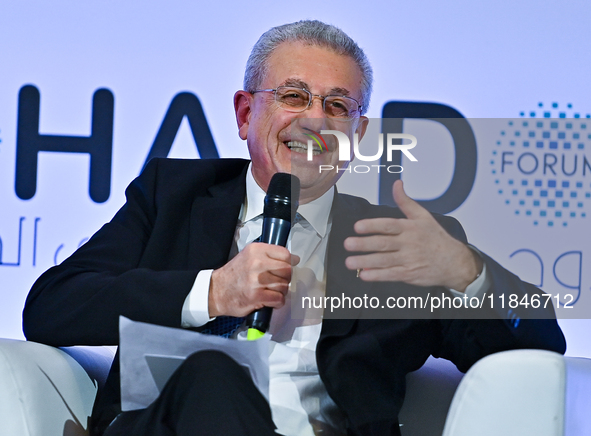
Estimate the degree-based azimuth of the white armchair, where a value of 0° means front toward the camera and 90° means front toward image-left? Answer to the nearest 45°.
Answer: approximately 0°

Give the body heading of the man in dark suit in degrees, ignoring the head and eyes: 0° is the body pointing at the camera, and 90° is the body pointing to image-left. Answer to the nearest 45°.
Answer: approximately 0°
